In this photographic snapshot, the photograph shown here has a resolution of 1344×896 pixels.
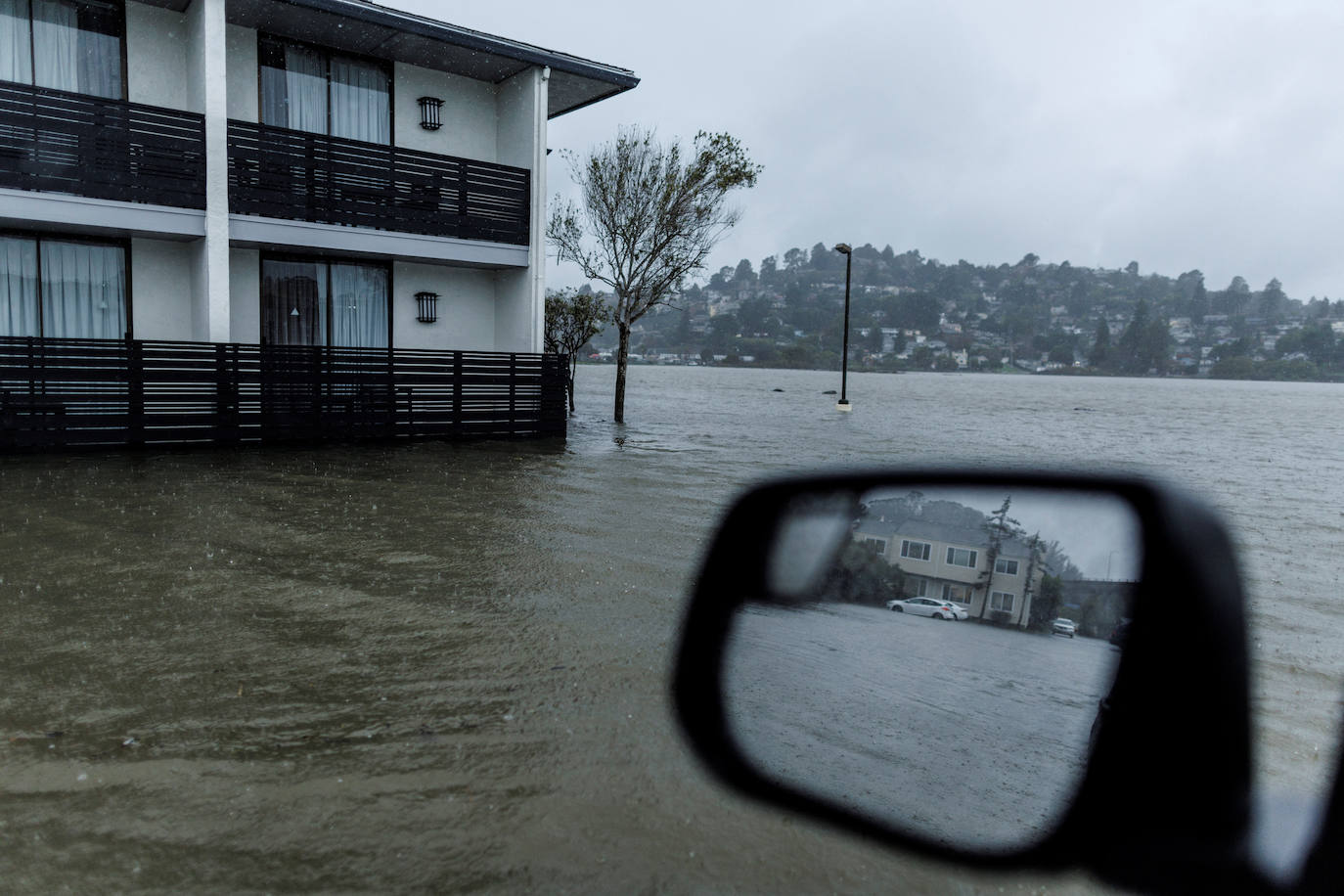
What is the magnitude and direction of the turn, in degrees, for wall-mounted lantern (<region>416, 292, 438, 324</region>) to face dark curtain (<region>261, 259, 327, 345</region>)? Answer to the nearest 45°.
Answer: approximately 90° to its right

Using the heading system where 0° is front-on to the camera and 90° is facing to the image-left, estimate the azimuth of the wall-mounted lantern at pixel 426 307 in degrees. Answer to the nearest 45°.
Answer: approximately 0°

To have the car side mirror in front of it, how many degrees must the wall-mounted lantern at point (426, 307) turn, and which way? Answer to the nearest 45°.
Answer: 0° — it already faces it

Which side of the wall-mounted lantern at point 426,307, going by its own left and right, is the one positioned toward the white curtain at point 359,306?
right

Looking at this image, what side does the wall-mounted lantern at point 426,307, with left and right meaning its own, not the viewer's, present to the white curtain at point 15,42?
right
